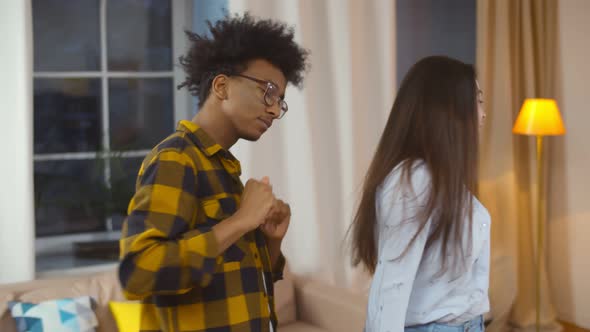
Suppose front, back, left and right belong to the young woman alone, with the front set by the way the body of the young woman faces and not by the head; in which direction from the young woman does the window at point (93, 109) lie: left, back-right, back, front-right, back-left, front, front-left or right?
back-left

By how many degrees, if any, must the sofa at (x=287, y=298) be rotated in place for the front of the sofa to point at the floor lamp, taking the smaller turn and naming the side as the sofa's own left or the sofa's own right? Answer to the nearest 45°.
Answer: approximately 135° to the sofa's own left

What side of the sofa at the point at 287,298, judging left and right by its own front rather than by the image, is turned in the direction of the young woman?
front

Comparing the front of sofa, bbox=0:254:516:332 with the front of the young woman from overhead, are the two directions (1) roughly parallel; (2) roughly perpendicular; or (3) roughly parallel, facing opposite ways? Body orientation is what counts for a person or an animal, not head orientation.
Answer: roughly perpendicular

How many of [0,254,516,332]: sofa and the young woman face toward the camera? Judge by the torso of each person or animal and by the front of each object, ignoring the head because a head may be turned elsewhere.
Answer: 1

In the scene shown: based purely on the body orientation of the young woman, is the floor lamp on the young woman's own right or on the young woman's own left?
on the young woman's own left

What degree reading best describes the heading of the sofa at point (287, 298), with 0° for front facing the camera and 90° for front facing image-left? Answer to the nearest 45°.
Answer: approximately 0°

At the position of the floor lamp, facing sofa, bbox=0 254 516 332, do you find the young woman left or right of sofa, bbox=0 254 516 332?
left

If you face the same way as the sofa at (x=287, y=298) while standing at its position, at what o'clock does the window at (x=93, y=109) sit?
The window is roughly at 4 o'clock from the sofa.

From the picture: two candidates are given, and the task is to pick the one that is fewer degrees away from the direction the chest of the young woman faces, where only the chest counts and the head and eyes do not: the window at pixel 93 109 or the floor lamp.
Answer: the floor lamp

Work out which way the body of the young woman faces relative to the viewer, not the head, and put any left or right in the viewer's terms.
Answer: facing to the right of the viewer

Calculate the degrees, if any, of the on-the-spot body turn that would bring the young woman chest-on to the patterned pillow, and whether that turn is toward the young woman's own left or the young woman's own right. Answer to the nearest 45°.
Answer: approximately 135° to the young woman's own left
